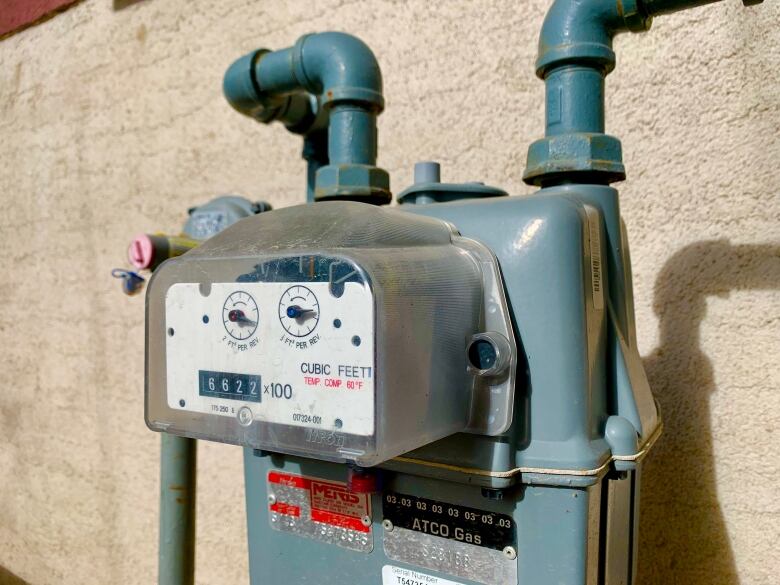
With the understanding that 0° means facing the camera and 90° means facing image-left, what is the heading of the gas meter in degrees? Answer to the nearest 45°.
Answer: approximately 45°
